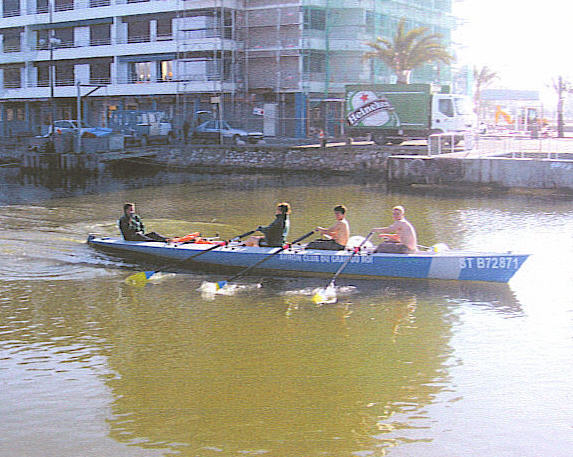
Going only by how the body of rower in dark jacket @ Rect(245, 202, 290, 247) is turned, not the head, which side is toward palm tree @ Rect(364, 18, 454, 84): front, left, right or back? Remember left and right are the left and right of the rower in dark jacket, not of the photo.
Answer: right

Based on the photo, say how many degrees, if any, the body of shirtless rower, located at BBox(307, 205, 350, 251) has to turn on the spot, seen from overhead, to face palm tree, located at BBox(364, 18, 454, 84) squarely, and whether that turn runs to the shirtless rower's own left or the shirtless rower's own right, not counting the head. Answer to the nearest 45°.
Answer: approximately 90° to the shirtless rower's own right

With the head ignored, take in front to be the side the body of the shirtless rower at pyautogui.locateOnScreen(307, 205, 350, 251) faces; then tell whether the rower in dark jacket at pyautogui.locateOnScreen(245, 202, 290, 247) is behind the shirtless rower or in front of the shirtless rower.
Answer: in front

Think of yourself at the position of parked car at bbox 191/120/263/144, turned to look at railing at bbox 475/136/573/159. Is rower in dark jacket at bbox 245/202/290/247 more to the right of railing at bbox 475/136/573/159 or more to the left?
right

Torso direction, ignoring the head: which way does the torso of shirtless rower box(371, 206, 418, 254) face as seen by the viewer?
to the viewer's left

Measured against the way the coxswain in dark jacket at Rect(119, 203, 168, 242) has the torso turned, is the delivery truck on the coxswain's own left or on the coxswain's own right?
on the coxswain's own left

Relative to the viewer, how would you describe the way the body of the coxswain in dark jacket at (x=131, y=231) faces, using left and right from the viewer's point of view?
facing to the right of the viewer

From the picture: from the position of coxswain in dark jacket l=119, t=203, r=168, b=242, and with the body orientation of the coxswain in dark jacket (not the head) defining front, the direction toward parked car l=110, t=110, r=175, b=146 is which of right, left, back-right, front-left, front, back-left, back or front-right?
left

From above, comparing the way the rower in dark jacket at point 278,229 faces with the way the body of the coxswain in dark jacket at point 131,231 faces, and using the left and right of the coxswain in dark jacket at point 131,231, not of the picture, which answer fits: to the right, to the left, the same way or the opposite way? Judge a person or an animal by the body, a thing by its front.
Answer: the opposite way

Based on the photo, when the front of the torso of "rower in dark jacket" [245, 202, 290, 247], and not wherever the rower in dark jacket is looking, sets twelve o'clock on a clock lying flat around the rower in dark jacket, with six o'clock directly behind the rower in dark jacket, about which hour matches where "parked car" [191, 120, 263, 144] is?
The parked car is roughly at 3 o'clock from the rower in dark jacket.
